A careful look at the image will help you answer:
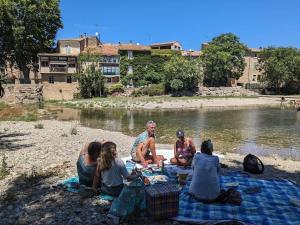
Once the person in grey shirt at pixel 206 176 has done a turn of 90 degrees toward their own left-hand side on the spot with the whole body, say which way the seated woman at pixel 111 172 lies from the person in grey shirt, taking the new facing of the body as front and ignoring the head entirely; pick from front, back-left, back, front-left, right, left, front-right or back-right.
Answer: front

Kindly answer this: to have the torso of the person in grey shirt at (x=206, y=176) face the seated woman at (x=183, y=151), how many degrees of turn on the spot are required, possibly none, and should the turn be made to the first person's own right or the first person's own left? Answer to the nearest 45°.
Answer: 0° — they already face them

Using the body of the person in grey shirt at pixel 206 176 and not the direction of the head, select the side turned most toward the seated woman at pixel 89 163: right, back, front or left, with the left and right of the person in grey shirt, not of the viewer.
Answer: left

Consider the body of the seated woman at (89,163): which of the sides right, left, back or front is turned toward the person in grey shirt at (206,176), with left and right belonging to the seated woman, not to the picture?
right

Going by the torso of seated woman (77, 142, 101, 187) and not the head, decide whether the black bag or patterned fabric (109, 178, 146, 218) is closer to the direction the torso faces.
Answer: the black bag

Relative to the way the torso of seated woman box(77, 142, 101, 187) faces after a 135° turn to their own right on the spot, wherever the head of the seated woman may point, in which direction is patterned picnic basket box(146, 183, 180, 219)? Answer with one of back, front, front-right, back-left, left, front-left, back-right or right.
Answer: front-left

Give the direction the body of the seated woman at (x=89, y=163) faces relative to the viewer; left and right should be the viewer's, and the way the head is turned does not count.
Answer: facing away from the viewer and to the right of the viewer

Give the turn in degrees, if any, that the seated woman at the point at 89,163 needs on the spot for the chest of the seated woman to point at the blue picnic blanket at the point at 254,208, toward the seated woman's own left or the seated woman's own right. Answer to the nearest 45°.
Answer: approximately 90° to the seated woman's own right

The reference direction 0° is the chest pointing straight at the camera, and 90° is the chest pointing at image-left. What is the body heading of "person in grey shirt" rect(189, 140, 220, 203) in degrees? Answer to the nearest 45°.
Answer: approximately 180°

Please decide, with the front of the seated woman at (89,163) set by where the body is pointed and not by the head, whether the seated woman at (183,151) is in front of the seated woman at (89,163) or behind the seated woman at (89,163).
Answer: in front

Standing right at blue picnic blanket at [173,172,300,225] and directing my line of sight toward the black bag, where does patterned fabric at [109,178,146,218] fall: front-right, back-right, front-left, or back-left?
back-left

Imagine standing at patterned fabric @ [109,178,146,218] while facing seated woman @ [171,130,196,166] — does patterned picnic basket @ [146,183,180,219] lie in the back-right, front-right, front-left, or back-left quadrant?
front-right

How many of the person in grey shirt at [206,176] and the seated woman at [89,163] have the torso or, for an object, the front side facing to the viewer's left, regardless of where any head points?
0

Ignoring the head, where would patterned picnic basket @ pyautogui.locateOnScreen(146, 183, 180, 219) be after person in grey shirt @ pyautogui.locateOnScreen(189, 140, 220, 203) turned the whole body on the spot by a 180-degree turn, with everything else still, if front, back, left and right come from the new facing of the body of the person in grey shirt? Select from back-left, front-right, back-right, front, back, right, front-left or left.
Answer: front-right

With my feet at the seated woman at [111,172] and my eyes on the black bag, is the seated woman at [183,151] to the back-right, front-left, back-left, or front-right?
front-left

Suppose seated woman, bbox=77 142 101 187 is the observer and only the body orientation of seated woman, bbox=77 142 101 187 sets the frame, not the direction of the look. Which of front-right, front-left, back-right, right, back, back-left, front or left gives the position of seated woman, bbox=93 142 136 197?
right

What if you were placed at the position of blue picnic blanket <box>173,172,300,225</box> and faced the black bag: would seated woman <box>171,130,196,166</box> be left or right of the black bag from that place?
left
